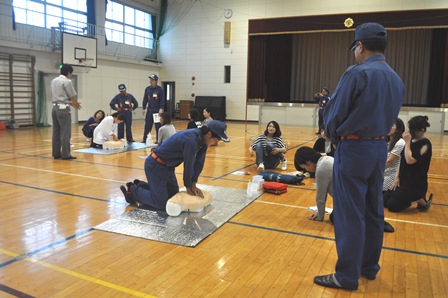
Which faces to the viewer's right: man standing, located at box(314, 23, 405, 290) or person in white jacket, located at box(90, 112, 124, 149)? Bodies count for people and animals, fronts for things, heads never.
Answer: the person in white jacket

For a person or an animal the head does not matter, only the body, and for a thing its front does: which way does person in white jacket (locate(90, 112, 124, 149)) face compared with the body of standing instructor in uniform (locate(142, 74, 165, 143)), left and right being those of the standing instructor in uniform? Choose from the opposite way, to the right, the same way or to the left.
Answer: to the left

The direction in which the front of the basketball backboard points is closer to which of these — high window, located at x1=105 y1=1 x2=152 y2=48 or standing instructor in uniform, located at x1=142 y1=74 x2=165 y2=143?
the standing instructor in uniform

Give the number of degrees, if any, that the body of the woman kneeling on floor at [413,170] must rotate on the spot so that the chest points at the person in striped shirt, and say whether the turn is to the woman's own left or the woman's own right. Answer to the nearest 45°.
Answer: approximately 45° to the woman's own right

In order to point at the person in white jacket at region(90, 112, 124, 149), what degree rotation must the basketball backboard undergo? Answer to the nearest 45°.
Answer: approximately 45° to its right

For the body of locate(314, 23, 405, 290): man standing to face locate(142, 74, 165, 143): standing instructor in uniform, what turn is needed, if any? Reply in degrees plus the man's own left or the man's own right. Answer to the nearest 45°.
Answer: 0° — they already face them

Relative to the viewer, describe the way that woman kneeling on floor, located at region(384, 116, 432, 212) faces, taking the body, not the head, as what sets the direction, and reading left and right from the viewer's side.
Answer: facing to the left of the viewer

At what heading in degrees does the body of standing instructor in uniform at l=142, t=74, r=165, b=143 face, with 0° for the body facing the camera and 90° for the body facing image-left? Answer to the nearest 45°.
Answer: approximately 0°

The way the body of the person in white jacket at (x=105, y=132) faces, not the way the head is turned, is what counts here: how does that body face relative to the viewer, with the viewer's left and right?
facing to the right of the viewer

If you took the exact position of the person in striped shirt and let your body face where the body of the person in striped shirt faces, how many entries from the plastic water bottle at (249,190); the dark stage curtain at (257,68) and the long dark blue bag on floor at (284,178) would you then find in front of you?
2

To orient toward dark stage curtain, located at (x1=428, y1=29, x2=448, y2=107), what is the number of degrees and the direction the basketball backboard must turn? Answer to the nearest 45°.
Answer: approximately 45° to its left
